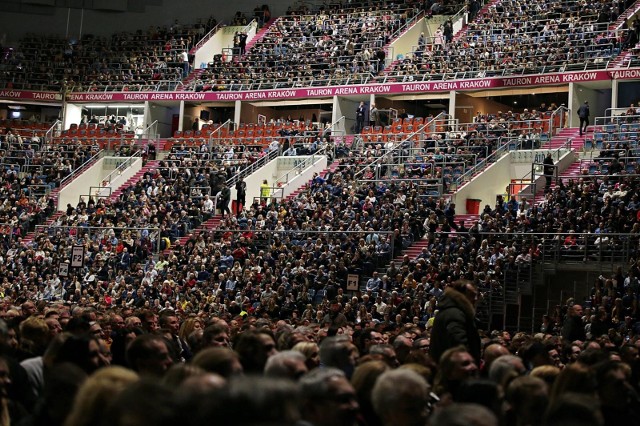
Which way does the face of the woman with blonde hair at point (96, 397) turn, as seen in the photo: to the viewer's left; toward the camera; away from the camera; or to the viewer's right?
away from the camera

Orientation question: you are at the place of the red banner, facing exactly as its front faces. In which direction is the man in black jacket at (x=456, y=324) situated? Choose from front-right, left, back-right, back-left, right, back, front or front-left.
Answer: front

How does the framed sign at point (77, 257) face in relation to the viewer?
toward the camera

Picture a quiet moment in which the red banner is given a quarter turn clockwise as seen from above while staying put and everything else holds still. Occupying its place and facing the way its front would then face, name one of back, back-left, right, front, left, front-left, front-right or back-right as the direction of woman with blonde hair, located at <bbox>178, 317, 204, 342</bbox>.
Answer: left

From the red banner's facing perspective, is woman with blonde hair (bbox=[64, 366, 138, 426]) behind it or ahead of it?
ahead

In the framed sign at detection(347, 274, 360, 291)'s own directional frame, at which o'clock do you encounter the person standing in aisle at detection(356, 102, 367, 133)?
The person standing in aisle is roughly at 6 o'clock from the framed sign.

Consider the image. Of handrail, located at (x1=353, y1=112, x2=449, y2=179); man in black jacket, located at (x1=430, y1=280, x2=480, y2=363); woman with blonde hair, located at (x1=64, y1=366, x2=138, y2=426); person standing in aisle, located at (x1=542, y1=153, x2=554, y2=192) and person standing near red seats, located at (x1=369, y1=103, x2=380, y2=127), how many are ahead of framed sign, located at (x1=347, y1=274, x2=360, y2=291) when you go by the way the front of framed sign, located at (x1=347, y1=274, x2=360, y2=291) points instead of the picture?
2

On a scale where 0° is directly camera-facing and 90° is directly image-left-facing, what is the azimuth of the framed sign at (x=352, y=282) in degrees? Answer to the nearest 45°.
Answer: approximately 0°

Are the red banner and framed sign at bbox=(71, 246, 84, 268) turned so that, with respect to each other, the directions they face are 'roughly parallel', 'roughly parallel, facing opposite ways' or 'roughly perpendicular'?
roughly parallel

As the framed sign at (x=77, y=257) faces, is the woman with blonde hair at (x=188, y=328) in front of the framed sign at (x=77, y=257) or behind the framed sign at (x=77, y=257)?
in front

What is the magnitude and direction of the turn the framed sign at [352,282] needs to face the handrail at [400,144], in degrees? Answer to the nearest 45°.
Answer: approximately 180°

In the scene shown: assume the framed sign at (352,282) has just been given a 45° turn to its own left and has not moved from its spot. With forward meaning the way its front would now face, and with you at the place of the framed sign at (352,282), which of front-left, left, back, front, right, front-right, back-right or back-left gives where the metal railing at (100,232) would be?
back

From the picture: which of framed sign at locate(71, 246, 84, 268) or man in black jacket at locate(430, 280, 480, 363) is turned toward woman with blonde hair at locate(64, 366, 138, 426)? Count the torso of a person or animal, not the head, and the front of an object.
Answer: the framed sign
